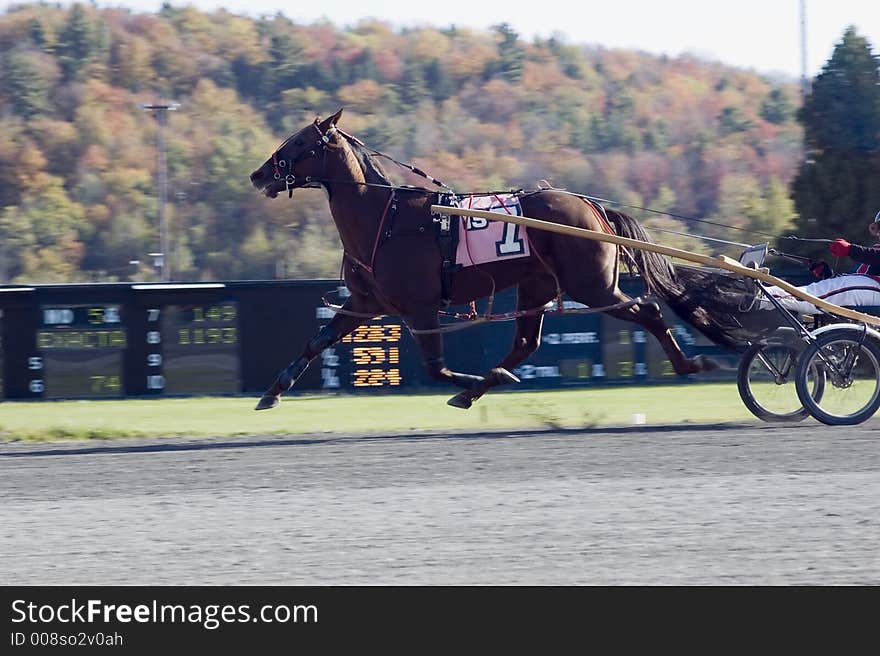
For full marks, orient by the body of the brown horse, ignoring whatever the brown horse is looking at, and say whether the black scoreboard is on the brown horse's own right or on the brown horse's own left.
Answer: on the brown horse's own right

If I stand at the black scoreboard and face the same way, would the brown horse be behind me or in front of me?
in front

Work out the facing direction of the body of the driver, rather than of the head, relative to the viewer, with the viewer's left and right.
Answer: facing to the left of the viewer

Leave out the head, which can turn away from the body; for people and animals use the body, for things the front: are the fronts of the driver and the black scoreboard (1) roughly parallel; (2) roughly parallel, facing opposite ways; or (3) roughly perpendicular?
roughly perpendicular

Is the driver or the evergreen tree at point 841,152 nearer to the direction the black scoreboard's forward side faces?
the driver

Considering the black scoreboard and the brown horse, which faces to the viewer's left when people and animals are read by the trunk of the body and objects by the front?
the brown horse

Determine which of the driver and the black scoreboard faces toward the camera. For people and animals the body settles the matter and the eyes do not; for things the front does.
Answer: the black scoreboard

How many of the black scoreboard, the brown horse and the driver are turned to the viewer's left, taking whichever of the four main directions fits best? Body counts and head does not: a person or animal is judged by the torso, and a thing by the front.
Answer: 2

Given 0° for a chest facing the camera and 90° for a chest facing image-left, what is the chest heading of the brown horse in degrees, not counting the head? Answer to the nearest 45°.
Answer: approximately 90°

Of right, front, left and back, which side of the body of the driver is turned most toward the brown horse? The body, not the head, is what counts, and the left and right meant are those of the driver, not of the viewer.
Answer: front

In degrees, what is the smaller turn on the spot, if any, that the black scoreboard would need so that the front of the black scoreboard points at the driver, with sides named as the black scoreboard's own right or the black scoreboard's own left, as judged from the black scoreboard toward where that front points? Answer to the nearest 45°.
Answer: approximately 45° to the black scoreboard's own left

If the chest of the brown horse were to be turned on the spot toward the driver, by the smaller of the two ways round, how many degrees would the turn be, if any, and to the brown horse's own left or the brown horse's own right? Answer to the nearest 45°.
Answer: approximately 180°

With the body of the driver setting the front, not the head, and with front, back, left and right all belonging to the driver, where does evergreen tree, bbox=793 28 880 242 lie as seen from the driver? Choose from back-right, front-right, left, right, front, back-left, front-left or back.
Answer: right

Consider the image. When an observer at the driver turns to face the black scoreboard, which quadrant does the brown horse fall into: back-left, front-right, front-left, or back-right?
front-left

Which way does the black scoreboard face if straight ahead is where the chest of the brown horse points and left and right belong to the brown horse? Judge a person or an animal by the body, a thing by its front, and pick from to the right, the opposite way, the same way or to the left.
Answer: to the left

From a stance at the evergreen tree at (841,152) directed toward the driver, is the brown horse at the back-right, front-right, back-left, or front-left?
front-right

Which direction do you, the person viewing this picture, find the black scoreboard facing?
facing the viewer

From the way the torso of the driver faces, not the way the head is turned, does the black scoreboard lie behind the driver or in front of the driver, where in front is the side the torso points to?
in front
